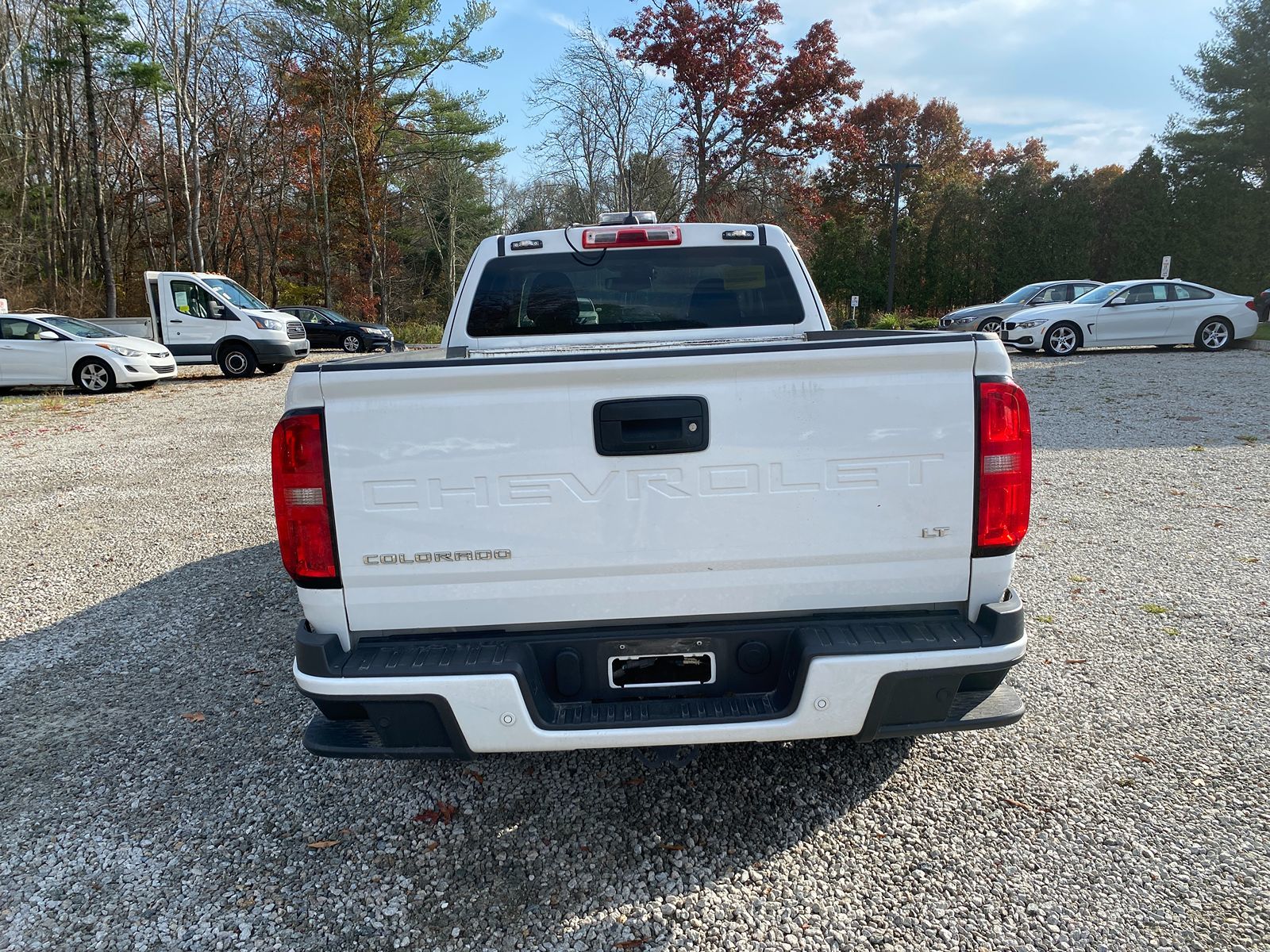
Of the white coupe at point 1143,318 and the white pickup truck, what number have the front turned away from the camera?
1

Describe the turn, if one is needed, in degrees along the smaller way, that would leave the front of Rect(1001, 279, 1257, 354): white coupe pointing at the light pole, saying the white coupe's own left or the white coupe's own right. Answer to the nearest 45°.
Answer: approximately 45° to the white coupe's own right

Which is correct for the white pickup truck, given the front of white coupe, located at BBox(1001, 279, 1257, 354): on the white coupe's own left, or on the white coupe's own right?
on the white coupe's own left

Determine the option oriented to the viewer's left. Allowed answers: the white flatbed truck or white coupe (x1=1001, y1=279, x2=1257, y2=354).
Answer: the white coupe

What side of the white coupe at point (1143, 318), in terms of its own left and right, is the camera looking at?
left

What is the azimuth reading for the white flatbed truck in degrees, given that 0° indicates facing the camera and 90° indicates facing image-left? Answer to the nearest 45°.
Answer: approximately 315°

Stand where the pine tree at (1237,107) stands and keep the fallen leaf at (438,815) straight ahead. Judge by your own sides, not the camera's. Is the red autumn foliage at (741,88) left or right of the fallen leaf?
right

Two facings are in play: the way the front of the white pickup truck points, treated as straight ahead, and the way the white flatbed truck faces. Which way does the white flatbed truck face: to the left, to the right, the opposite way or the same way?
to the right

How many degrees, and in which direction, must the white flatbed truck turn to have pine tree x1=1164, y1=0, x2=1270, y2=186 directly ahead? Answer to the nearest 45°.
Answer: approximately 45° to its left

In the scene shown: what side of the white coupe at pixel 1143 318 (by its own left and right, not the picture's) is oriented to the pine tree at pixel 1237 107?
right

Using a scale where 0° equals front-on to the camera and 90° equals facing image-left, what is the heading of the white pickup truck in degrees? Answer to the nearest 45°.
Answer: approximately 180°

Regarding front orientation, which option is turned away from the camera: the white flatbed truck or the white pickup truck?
the white pickup truck

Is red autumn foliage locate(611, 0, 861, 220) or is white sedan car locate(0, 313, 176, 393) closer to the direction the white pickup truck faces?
the red autumn foliage
